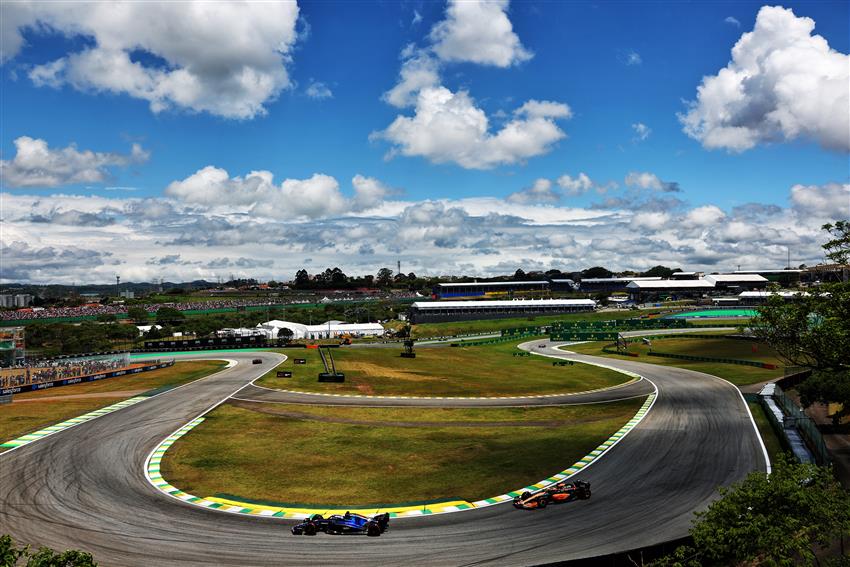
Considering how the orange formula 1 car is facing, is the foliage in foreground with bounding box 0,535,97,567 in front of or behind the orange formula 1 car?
in front

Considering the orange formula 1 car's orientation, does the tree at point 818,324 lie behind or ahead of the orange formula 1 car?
behind

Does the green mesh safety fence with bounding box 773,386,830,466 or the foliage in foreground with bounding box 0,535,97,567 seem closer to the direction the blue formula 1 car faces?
the foliage in foreground

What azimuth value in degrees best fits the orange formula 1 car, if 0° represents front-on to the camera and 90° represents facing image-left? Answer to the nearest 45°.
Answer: approximately 45°

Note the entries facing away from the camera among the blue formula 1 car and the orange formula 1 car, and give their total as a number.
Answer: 0

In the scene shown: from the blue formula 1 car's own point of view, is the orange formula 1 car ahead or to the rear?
to the rear

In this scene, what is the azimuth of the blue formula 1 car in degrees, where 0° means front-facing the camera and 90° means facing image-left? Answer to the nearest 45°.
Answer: approximately 90°

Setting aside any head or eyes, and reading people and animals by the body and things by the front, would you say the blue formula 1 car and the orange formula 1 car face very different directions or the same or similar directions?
same or similar directions

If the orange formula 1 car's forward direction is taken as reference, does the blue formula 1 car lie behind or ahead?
ahead

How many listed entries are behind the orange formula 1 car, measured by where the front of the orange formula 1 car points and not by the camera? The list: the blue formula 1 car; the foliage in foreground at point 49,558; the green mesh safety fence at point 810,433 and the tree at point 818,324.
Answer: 2

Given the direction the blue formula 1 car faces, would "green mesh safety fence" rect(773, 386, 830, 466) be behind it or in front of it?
behind

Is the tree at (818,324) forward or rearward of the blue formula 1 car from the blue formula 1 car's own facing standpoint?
rearward
